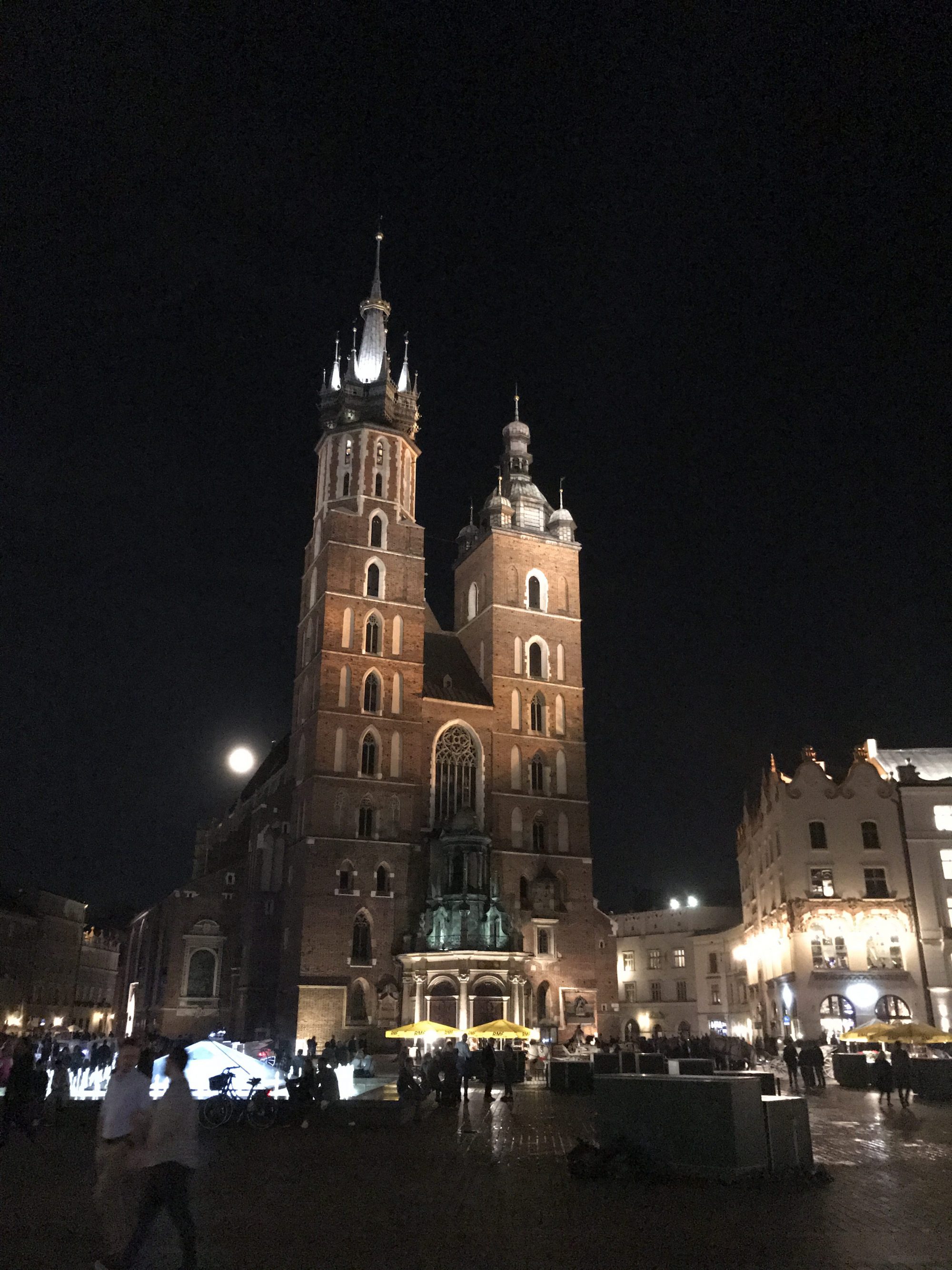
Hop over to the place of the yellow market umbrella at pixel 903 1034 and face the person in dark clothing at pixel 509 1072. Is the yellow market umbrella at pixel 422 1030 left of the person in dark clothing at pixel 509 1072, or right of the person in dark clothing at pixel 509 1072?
right

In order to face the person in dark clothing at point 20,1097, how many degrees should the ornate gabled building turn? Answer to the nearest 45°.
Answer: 0° — it already faces them

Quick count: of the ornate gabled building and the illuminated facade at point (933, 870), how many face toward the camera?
2

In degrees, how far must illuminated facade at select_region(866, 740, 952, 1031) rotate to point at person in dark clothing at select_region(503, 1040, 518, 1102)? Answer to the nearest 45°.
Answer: approximately 45° to its right

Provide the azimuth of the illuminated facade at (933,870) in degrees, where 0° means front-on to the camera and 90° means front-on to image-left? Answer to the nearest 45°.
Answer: approximately 0°

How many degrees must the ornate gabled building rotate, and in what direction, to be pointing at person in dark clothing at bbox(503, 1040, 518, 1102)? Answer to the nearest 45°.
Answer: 0° — it already faces them
